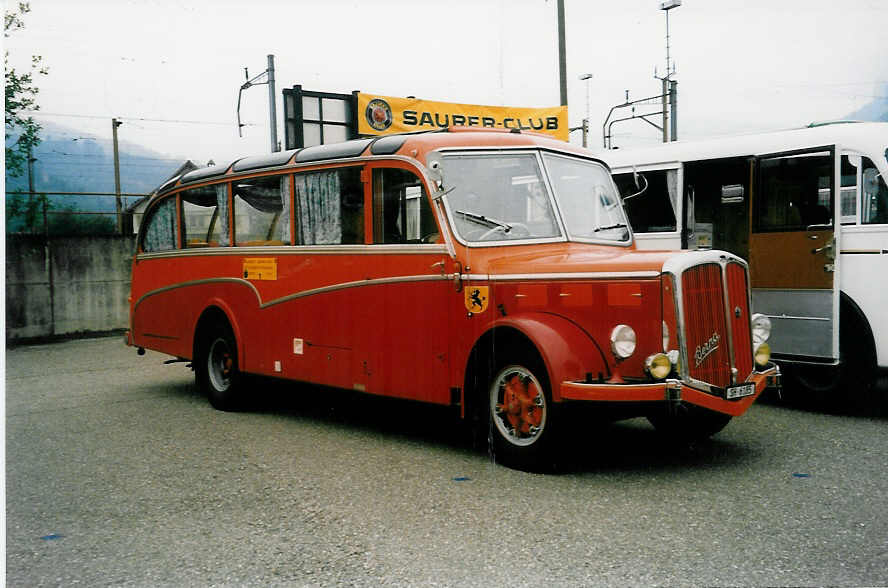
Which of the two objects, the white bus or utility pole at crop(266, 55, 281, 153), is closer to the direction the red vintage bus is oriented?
the white bus

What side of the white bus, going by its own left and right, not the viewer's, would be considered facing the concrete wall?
back

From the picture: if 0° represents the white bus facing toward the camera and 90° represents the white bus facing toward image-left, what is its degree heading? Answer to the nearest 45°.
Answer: approximately 315°

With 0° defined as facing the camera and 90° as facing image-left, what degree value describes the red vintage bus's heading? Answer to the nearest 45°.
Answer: approximately 315°

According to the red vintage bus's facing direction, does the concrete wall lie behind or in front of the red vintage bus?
behind

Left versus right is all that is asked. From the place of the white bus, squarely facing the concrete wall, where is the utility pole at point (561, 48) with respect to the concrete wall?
right

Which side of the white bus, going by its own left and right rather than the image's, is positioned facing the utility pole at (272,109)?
back

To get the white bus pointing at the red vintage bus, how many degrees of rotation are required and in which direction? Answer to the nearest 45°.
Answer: approximately 90° to its right
